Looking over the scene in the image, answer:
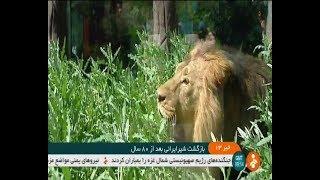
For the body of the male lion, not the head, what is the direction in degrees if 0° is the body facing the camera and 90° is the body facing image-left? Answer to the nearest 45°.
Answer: approximately 90°
